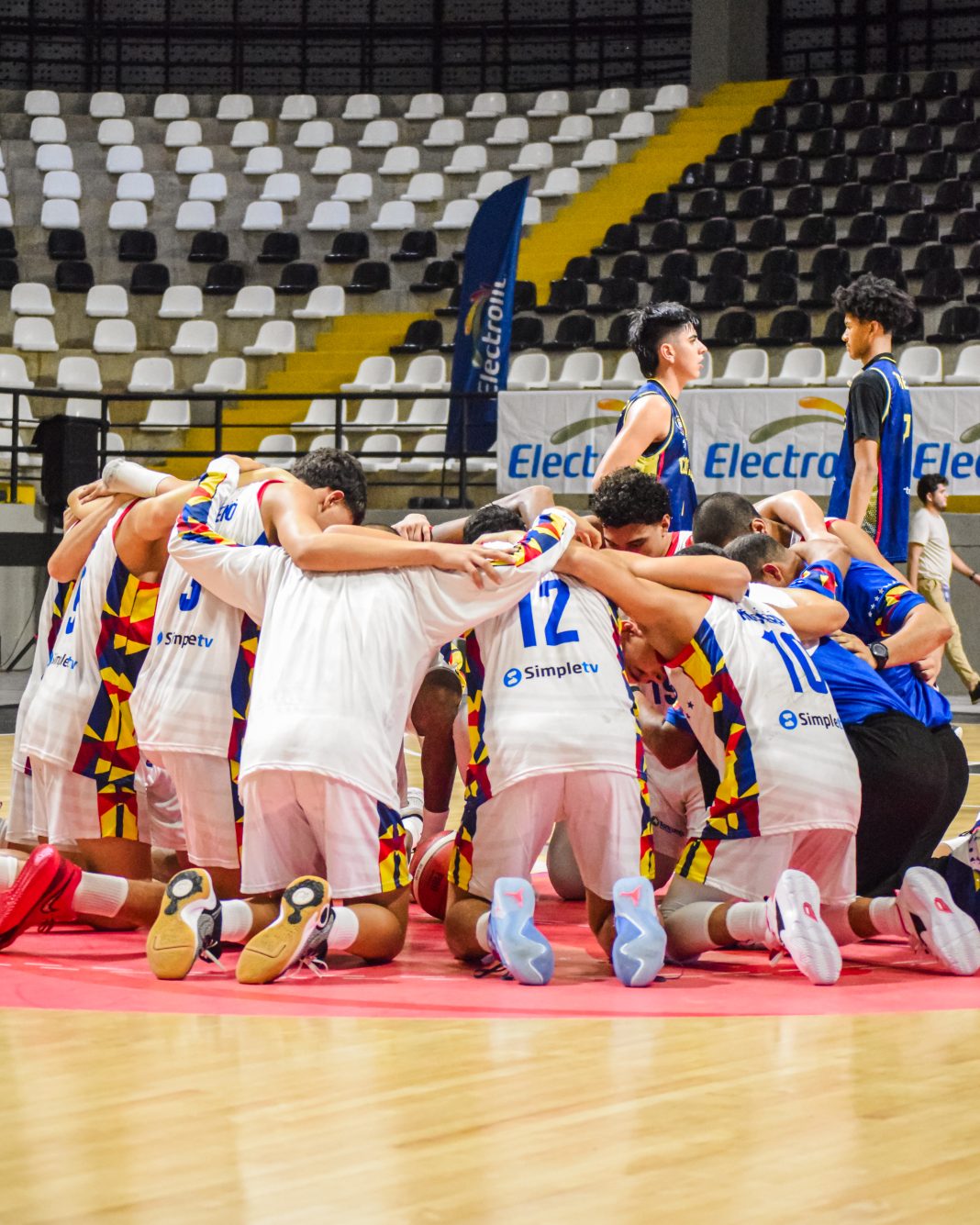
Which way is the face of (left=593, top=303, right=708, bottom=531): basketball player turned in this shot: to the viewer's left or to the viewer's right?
to the viewer's right

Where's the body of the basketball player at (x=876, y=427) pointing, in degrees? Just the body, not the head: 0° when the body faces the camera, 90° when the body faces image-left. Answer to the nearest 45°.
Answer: approximately 90°

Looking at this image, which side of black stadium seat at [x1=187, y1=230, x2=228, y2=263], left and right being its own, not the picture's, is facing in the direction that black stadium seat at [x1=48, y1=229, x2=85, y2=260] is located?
right

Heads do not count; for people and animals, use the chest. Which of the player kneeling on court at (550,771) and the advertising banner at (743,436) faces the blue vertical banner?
the player kneeling on court

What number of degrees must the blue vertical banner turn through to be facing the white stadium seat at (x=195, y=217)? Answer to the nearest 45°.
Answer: approximately 135° to its right

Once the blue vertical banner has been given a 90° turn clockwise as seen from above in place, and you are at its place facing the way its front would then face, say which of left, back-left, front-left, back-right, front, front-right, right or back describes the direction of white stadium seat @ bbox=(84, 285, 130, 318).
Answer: front-right

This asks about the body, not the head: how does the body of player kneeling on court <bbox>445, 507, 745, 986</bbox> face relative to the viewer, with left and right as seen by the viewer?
facing away from the viewer

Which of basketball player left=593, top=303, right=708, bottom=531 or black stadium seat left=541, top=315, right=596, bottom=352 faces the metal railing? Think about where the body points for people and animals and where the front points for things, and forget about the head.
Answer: the black stadium seat

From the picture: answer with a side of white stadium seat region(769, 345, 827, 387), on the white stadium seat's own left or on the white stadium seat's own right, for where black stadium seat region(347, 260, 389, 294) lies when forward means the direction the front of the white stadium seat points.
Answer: on the white stadium seat's own right

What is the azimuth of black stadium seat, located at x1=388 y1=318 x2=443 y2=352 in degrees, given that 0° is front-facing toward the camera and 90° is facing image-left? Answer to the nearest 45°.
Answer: approximately 45°

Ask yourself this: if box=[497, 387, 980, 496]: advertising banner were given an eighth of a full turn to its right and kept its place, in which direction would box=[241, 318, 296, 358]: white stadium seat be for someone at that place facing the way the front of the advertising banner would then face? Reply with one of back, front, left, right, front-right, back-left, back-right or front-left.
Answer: right

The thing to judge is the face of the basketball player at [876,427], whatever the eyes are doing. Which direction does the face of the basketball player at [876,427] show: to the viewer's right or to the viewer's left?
to the viewer's left
